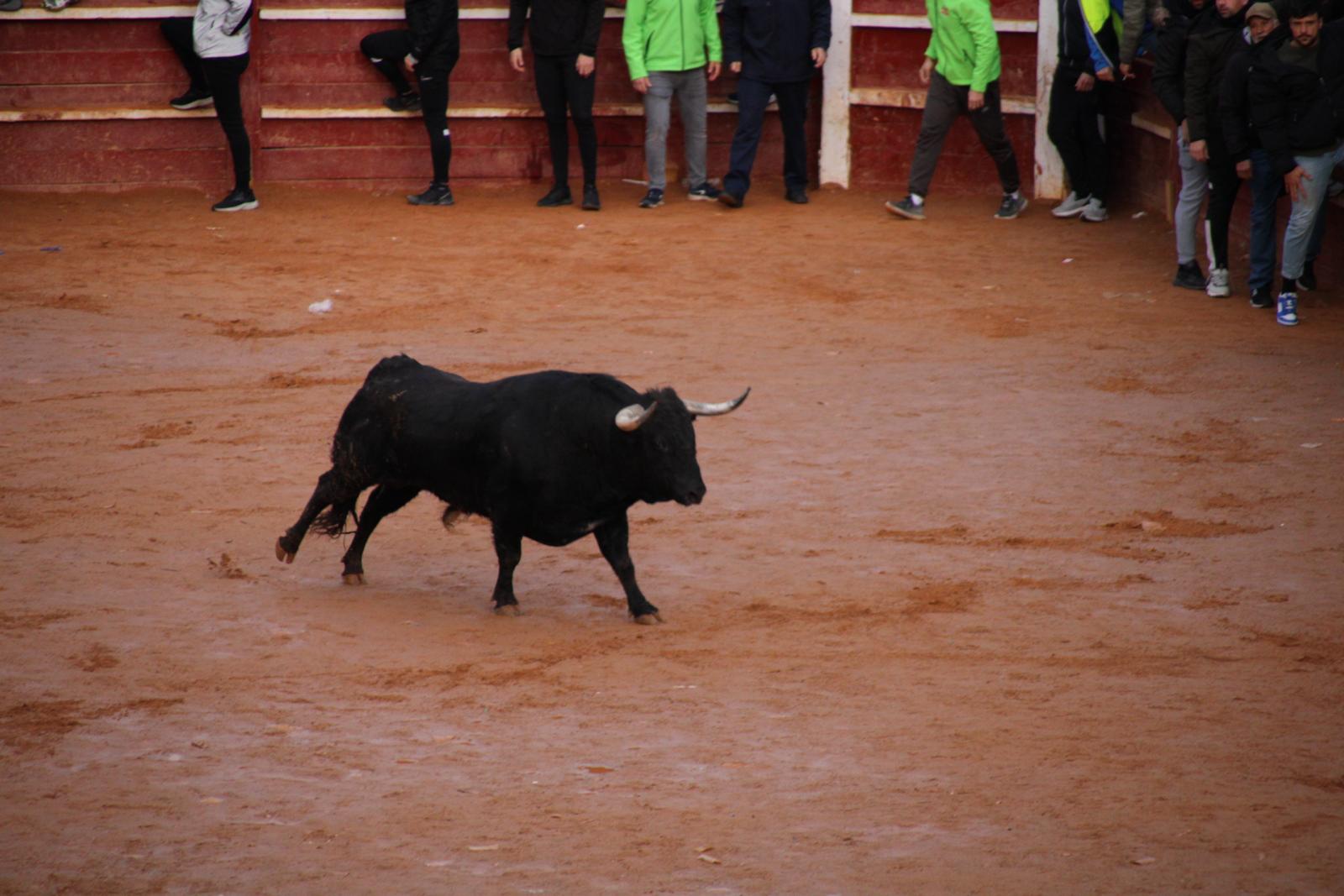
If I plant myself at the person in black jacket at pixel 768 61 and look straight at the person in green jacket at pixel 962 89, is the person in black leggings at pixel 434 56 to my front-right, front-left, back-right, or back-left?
back-right

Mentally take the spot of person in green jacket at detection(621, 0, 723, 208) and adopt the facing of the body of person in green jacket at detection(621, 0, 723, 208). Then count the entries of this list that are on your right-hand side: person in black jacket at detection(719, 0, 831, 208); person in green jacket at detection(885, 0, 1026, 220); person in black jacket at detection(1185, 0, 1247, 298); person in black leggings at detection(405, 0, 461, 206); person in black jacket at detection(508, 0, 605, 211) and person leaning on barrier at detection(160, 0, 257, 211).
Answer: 3

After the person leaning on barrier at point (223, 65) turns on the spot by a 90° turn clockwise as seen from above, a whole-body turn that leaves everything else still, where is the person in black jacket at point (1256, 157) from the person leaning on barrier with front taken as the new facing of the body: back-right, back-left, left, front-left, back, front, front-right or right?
back-right

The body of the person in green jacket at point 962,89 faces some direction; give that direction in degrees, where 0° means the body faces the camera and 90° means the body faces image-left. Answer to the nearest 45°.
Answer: approximately 45°

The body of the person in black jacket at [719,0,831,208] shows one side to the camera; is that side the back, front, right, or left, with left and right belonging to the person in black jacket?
front

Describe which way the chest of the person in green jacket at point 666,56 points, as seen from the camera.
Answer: toward the camera

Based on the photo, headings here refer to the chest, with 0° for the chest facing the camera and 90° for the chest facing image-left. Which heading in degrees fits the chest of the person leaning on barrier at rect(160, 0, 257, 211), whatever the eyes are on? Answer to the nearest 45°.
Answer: approximately 90°

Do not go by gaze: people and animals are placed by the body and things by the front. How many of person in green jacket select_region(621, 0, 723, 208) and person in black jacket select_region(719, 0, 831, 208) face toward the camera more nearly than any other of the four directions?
2

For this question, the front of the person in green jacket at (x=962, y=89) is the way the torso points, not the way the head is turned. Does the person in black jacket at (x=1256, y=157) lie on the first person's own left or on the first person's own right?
on the first person's own left

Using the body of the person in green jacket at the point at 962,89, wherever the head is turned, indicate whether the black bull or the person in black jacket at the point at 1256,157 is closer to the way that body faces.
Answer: the black bull

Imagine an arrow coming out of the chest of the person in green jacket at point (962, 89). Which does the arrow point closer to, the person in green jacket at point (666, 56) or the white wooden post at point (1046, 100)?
the person in green jacket

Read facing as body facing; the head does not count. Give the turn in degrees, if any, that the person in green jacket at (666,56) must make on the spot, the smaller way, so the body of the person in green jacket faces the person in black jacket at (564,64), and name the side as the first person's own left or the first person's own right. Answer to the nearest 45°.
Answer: approximately 90° to the first person's own right

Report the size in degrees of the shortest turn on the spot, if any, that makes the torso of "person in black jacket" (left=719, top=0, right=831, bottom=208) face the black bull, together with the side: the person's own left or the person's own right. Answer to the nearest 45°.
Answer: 0° — they already face it

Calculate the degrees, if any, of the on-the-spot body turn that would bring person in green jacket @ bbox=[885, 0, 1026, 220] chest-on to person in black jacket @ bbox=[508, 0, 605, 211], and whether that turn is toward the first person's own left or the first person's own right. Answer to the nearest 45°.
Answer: approximately 45° to the first person's own right

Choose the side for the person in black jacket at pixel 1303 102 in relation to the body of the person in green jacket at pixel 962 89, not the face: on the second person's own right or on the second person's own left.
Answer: on the second person's own left
